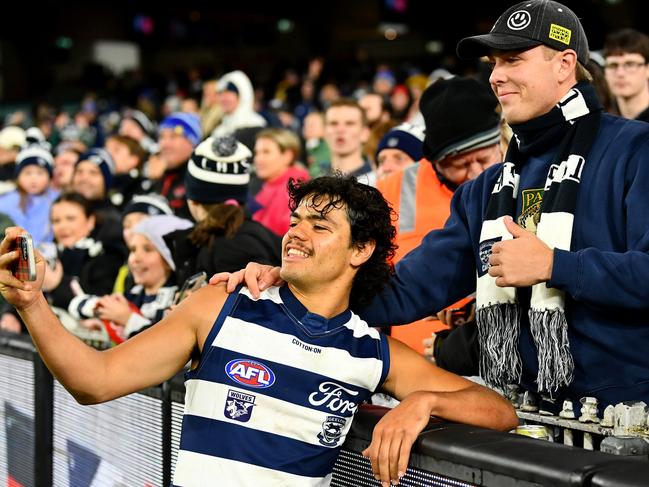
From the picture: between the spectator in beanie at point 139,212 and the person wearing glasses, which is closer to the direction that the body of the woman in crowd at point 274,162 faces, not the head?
the spectator in beanie

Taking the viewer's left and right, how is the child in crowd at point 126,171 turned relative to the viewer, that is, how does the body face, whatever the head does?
facing the viewer and to the left of the viewer

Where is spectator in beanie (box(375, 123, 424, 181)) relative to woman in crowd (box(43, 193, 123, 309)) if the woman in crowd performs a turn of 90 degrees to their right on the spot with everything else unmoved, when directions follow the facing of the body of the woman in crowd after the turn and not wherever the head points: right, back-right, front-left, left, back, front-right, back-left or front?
back

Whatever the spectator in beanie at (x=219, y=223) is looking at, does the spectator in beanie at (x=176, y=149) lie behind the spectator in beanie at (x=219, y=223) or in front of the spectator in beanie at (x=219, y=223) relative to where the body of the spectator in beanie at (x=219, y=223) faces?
in front

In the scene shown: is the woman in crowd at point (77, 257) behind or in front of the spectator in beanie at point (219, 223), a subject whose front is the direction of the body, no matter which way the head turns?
in front

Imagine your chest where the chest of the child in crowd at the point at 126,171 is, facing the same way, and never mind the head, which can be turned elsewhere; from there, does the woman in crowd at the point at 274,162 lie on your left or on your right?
on your left

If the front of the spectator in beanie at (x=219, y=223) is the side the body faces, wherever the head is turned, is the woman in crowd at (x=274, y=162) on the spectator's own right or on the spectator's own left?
on the spectator's own right

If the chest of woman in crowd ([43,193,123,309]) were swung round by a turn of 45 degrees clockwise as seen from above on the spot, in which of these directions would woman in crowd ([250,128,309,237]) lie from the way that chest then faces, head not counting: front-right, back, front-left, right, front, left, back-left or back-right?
back

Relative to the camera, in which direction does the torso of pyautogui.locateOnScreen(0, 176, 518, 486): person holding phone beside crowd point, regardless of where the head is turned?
toward the camera

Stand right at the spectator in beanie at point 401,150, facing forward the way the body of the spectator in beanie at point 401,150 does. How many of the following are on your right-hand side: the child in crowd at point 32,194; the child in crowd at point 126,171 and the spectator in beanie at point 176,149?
3
